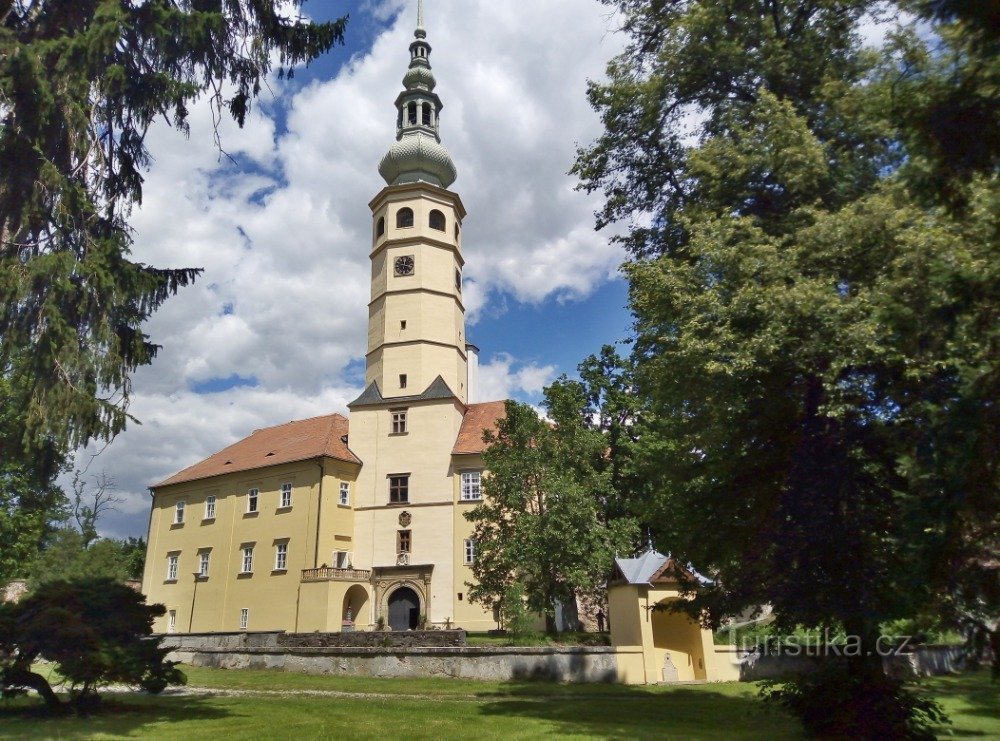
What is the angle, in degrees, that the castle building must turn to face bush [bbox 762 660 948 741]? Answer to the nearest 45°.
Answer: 0° — it already faces it

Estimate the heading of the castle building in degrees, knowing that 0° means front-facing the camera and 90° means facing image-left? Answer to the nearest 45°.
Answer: approximately 0°

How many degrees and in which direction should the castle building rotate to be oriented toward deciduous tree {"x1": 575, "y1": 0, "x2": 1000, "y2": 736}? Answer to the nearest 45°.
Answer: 0° — it already faces it

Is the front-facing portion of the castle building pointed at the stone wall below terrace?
yes

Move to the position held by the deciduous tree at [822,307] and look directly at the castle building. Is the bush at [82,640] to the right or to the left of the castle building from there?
left
